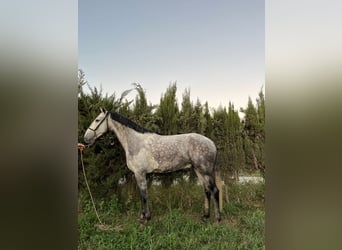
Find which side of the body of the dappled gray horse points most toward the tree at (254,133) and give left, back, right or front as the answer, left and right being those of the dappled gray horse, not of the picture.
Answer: back

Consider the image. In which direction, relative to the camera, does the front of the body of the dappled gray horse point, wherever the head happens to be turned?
to the viewer's left
